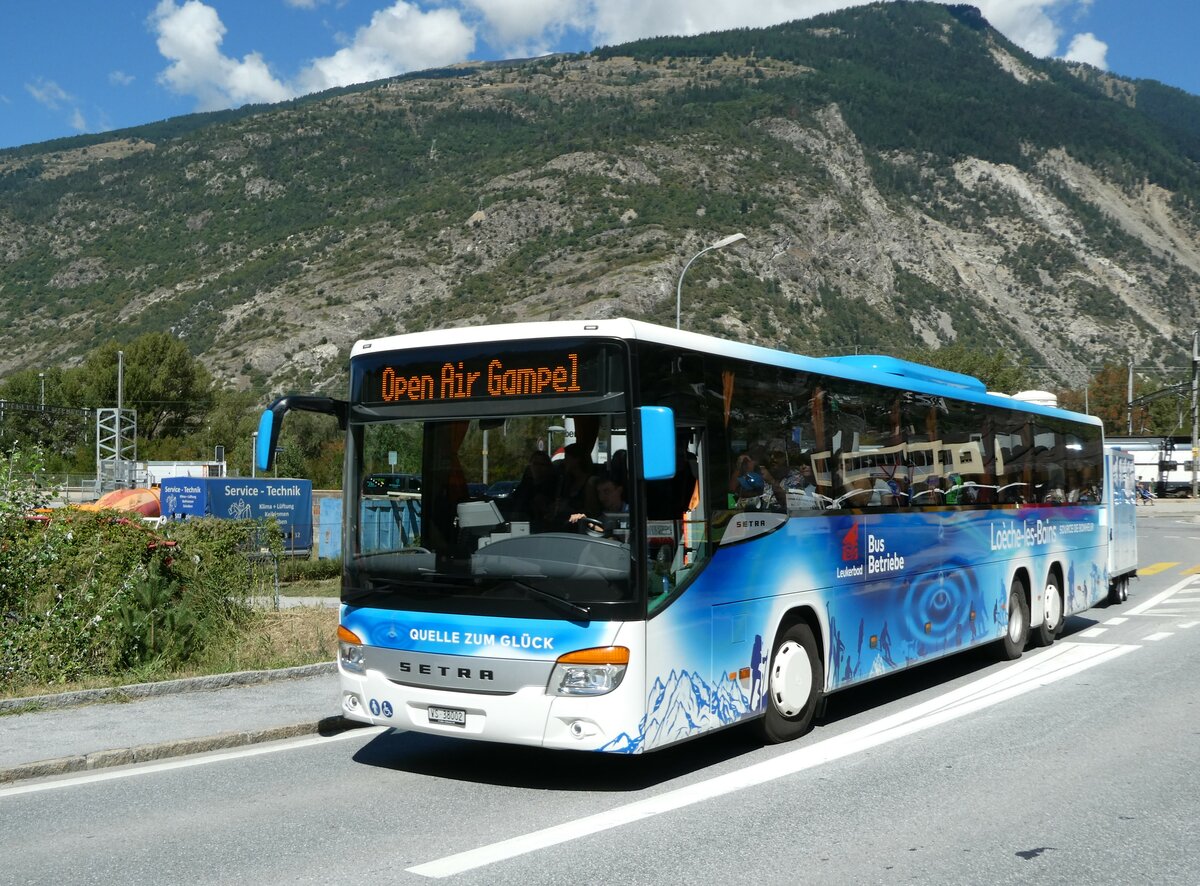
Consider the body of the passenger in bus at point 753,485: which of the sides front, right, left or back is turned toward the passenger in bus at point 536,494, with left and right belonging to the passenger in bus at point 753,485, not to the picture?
front

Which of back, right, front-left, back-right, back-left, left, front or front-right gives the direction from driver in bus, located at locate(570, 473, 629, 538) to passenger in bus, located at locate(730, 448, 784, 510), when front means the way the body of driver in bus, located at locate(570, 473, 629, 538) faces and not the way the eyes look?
back

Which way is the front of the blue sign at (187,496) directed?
toward the camera

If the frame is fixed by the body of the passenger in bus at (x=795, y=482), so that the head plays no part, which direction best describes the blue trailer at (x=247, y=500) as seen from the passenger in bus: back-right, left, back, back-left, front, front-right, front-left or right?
right

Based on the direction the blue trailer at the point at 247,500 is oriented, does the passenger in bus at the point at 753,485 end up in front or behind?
in front

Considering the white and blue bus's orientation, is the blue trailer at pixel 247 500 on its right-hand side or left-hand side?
on its right

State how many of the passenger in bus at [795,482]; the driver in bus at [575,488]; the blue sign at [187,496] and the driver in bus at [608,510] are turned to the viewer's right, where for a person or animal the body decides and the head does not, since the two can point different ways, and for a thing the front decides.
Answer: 0

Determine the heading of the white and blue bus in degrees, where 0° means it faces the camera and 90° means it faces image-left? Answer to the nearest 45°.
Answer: approximately 45°

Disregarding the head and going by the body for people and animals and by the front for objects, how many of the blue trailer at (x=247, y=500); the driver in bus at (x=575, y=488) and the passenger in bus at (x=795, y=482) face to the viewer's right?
0
